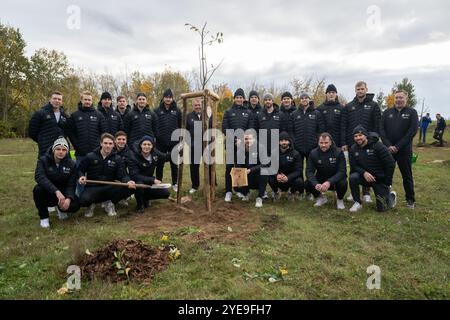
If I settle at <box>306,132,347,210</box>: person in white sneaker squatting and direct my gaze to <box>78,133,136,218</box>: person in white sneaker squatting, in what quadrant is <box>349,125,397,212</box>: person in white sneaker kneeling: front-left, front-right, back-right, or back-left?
back-left

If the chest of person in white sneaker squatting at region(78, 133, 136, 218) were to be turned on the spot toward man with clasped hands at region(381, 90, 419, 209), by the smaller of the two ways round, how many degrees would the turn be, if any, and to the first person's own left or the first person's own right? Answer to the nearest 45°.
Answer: approximately 90° to the first person's own left

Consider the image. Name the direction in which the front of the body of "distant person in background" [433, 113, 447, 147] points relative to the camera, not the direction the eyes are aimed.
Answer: to the viewer's left

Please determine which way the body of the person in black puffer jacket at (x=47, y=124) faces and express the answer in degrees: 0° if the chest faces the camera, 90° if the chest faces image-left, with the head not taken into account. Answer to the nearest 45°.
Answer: approximately 315°

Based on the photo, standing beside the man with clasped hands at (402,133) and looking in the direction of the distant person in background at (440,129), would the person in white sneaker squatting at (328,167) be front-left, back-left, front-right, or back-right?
back-left

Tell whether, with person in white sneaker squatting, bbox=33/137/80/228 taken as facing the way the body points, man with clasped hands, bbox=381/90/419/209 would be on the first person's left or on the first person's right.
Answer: on the first person's left

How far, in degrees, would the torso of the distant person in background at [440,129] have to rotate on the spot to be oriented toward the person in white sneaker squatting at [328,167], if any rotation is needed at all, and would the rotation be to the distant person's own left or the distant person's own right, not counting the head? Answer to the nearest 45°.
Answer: approximately 90° to the distant person's own left
